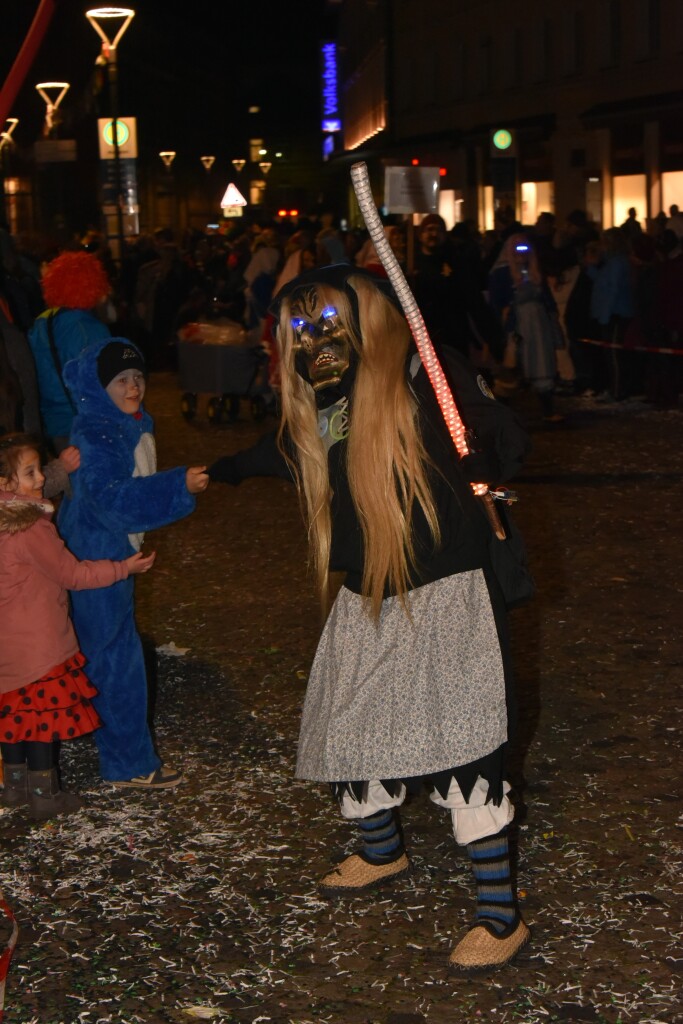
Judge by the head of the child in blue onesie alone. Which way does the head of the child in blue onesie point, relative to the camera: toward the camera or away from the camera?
toward the camera

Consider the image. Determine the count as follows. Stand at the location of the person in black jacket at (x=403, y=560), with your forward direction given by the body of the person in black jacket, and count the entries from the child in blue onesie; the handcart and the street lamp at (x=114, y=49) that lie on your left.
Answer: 0

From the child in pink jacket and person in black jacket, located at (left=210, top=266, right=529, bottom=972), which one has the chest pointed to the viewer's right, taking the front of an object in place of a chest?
the child in pink jacket

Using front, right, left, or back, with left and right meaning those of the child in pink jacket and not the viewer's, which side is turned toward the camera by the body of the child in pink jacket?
right

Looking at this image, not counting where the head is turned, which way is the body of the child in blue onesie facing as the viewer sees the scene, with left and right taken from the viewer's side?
facing to the right of the viewer

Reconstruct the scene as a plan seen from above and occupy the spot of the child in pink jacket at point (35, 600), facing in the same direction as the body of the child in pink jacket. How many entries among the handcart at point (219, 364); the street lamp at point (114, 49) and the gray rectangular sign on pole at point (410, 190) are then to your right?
0

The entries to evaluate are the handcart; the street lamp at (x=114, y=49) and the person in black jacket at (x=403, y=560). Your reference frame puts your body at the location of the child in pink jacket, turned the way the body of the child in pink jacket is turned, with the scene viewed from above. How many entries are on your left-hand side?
2

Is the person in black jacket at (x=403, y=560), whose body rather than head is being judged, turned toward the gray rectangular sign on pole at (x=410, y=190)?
no

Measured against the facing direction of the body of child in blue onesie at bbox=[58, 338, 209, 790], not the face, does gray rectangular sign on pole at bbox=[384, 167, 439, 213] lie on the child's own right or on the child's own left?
on the child's own left

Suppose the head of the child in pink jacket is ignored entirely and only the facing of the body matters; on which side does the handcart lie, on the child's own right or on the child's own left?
on the child's own left

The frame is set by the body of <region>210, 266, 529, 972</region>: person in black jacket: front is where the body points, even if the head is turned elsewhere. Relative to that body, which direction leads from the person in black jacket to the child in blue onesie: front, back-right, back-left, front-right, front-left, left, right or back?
right

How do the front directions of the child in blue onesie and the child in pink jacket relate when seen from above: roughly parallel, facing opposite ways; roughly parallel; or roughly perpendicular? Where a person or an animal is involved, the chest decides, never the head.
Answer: roughly parallel

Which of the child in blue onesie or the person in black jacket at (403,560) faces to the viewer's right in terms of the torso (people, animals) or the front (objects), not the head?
the child in blue onesie

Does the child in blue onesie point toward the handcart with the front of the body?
no

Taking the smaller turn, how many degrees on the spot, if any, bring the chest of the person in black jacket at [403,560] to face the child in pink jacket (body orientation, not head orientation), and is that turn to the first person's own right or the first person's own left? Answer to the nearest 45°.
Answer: approximately 90° to the first person's own right
